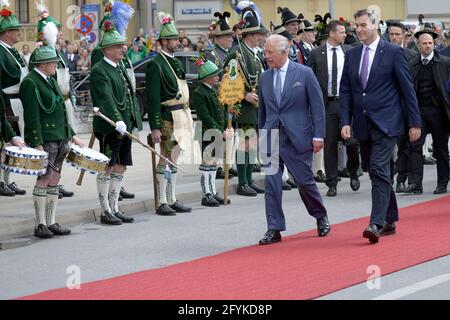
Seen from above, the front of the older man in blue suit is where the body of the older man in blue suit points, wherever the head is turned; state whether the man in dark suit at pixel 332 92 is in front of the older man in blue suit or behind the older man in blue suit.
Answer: behind

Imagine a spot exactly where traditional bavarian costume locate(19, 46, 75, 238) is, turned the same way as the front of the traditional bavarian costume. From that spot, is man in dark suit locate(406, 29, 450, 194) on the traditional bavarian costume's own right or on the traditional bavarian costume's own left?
on the traditional bavarian costume's own left

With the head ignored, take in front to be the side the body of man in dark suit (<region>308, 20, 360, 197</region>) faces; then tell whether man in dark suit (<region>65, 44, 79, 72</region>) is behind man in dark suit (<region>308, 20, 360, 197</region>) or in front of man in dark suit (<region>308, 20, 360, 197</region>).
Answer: behind

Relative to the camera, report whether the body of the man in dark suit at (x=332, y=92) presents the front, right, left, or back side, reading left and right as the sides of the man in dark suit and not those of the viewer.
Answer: front

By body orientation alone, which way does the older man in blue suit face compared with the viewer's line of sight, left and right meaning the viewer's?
facing the viewer and to the left of the viewer

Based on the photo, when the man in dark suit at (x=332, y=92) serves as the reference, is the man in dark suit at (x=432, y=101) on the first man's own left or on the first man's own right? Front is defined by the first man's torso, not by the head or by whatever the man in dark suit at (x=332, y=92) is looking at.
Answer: on the first man's own left

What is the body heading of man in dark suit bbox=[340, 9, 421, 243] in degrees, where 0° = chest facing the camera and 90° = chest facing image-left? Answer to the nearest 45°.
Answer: approximately 45°

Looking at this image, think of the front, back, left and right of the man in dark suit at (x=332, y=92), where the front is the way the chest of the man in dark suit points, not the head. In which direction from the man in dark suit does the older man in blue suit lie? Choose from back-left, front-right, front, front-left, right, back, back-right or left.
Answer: front

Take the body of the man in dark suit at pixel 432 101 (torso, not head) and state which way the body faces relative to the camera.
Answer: toward the camera

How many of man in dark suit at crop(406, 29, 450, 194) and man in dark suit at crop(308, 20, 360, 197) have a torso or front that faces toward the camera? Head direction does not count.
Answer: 2

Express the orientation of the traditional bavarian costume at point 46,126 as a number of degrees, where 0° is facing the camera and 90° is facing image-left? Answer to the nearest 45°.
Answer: approximately 315°

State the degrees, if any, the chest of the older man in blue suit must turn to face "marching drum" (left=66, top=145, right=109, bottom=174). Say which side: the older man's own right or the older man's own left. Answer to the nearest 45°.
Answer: approximately 45° to the older man's own right

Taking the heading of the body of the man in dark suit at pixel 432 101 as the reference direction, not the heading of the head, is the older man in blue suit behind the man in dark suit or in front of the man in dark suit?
in front

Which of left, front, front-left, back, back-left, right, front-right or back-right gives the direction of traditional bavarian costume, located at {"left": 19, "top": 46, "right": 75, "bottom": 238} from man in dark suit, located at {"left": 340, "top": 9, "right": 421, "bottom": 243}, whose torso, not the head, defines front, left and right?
front-right
